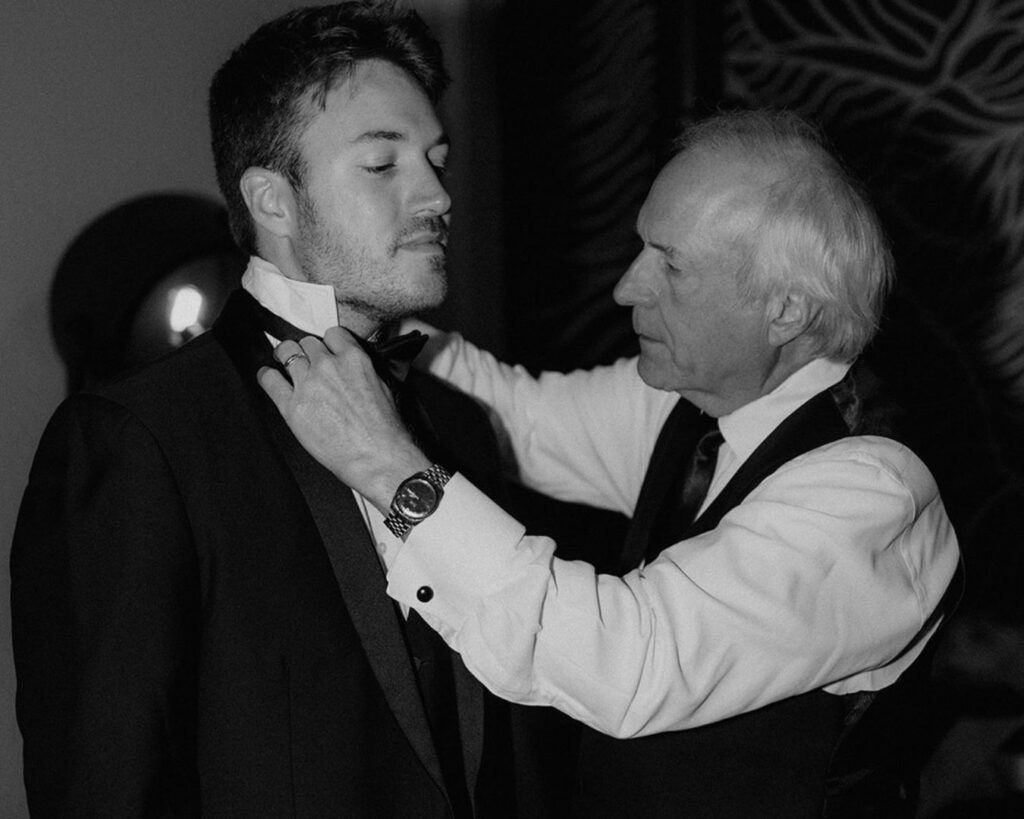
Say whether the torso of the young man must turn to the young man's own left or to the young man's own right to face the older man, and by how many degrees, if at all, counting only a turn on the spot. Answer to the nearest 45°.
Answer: approximately 45° to the young man's own left

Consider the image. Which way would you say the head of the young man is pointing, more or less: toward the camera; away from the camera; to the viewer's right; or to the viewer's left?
to the viewer's right

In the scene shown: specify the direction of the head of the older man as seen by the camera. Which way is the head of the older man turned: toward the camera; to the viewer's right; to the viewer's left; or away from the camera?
to the viewer's left

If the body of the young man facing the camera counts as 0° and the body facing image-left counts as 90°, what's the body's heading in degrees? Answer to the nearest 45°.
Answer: approximately 315°
